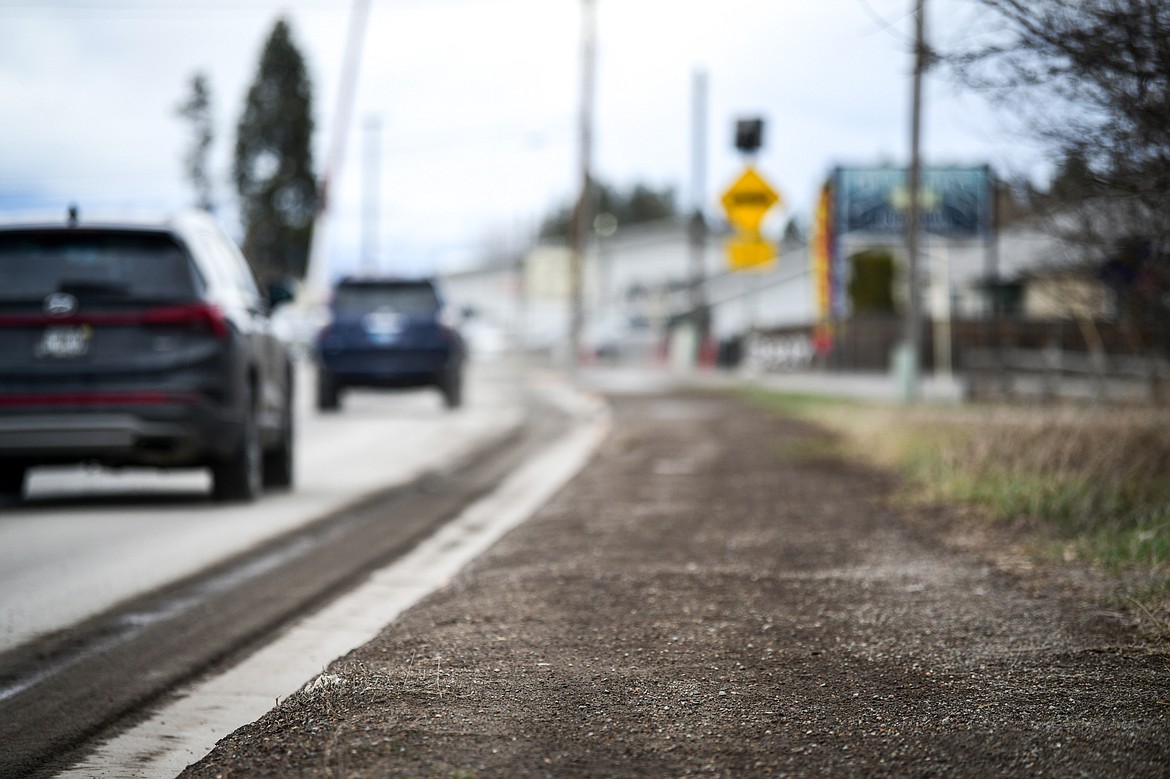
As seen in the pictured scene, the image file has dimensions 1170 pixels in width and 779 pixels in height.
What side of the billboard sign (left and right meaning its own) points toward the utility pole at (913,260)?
front

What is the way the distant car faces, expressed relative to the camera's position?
facing away from the viewer

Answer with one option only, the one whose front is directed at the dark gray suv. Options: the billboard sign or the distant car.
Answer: the billboard sign

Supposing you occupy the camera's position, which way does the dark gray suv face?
facing away from the viewer

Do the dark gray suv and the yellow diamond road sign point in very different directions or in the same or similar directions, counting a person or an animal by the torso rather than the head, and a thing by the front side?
very different directions

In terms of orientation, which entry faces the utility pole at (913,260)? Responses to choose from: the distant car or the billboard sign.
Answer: the billboard sign

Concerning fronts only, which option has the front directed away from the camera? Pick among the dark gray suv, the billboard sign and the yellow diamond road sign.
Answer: the dark gray suv

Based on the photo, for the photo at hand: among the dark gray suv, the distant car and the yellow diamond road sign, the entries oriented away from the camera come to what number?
2

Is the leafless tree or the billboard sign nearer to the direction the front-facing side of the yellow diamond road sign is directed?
the leafless tree

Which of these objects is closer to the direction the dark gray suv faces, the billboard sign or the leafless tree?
the billboard sign

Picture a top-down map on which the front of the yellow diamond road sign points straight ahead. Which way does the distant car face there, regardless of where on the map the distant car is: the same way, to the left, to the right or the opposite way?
the opposite way

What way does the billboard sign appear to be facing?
toward the camera

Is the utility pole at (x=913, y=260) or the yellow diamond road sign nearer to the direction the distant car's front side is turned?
the yellow diamond road sign

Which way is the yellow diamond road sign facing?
toward the camera

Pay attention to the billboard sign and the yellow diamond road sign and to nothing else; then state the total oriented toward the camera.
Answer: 2

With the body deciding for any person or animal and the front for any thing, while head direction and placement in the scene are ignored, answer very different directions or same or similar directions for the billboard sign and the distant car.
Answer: very different directions

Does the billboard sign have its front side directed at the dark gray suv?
yes
